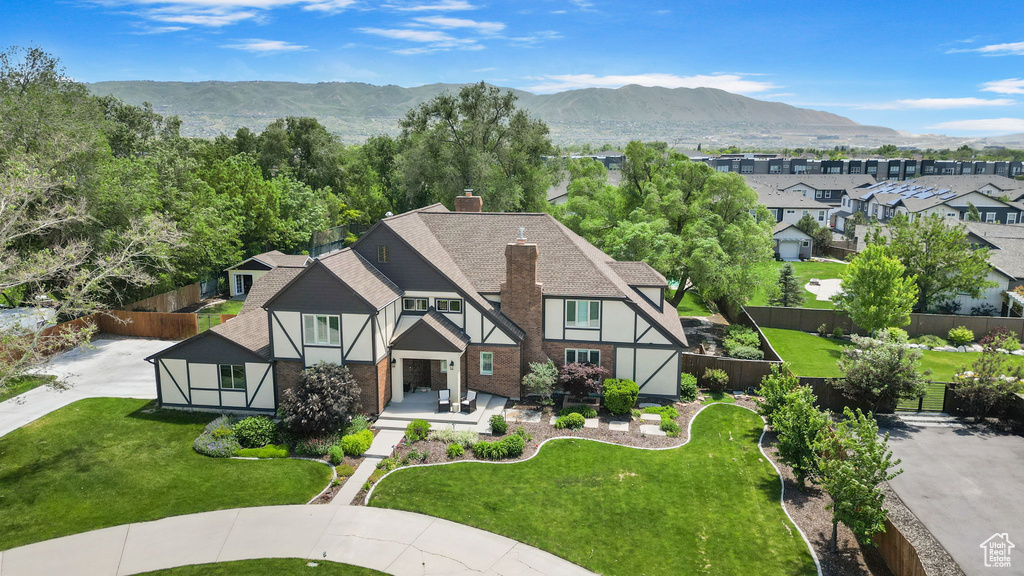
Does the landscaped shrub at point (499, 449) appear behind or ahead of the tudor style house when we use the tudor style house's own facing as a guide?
ahead

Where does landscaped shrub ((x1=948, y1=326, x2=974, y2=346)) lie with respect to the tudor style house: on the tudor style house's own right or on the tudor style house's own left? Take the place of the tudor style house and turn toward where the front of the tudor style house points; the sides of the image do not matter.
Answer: on the tudor style house's own left

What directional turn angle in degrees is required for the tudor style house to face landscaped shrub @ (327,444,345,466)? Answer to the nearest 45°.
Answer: approximately 45° to its right

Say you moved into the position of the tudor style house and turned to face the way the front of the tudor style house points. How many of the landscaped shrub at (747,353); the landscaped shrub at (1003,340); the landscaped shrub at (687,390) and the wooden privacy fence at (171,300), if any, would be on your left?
3

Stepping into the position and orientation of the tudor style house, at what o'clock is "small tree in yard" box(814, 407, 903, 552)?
The small tree in yard is roughly at 11 o'clock from the tudor style house.

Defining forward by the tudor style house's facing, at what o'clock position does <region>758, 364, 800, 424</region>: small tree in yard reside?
The small tree in yard is roughly at 10 o'clock from the tudor style house.

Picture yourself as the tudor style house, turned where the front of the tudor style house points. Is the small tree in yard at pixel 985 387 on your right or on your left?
on your left

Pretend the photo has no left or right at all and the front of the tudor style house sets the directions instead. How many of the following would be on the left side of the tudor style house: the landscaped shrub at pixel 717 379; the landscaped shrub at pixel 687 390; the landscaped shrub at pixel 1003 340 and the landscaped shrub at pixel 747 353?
4

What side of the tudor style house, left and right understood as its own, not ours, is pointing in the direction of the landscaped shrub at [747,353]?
left

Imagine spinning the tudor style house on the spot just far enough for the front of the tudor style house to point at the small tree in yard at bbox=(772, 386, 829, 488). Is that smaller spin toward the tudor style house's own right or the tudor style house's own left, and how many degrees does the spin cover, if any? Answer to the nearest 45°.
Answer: approximately 45° to the tudor style house's own left

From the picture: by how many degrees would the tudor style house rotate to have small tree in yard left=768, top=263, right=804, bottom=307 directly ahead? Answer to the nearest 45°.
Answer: approximately 135° to its left

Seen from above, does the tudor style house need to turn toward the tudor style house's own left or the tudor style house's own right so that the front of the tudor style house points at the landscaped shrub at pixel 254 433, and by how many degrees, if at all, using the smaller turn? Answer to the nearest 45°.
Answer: approximately 45° to the tudor style house's own right

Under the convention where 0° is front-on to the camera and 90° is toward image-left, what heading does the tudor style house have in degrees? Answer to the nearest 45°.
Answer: approximately 0°

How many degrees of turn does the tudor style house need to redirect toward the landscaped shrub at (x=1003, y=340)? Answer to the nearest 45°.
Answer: approximately 90° to its left

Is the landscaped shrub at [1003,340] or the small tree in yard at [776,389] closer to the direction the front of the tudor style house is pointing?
the small tree in yard

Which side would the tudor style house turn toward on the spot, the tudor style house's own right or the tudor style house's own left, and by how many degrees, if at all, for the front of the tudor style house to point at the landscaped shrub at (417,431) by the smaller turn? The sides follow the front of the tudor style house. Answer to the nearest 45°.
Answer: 0° — it already faces it

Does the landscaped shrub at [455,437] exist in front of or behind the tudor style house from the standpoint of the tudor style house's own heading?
in front
